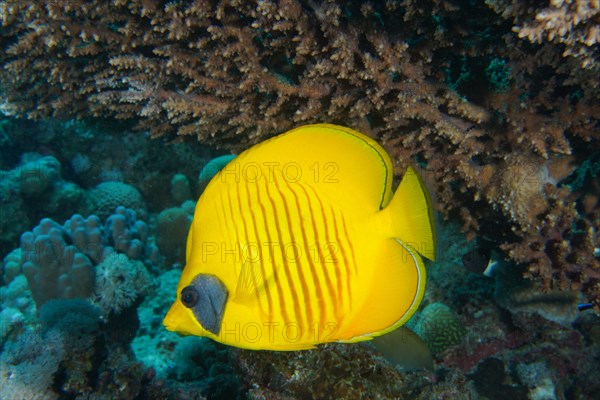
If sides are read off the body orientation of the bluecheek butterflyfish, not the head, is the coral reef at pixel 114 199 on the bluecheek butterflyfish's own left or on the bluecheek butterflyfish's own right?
on the bluecheek butterflyfish's own right

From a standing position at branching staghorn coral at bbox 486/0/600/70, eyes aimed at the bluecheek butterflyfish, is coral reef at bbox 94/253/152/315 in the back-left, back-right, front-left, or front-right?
front-right

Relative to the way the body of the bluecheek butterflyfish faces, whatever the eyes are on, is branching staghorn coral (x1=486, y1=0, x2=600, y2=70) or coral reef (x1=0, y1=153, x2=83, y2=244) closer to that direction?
the coral reef

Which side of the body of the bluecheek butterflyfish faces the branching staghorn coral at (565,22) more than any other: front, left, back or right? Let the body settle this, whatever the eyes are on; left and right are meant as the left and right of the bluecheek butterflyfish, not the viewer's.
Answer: back

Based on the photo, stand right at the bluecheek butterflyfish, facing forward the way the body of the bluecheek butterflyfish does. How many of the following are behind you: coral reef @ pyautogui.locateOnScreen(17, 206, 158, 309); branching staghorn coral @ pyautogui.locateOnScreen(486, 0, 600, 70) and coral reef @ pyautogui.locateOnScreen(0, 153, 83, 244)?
1

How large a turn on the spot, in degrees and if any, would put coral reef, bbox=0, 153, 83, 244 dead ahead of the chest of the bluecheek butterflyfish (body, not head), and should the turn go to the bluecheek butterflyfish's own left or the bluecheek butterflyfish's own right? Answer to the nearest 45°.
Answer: approximately 45° to the bluecheek butterflyfish's own right

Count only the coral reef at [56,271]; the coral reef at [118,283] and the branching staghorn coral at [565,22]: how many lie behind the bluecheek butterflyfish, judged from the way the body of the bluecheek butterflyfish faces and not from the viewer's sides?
1

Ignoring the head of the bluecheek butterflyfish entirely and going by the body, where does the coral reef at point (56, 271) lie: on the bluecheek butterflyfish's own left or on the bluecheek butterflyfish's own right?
on the bluecheek butterflyfish's own right

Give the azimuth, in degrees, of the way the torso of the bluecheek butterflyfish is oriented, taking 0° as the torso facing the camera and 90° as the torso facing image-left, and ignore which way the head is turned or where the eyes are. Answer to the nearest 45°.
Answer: approximately 90°
